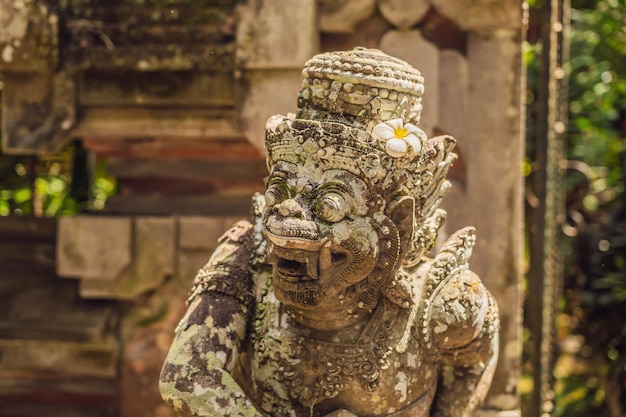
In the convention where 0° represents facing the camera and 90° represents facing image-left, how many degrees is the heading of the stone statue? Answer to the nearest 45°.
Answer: approximately 45°
